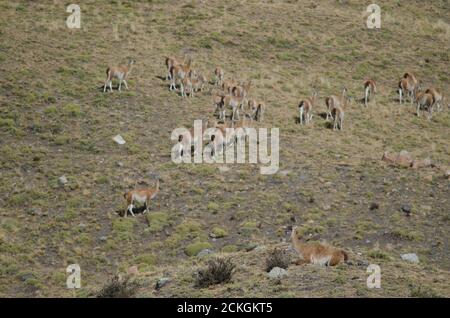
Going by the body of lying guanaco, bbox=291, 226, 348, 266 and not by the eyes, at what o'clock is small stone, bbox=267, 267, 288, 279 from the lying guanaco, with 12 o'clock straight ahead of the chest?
The small stone is roughly at 11 o'clock from the lying guanaco.

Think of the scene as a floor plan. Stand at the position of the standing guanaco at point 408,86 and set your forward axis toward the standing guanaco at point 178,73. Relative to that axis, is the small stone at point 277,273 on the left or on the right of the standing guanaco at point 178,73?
left

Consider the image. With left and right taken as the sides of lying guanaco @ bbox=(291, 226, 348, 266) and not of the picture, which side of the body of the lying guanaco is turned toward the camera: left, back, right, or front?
left

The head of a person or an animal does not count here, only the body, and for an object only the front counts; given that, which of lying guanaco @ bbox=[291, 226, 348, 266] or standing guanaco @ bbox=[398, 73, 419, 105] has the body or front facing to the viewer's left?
the lying guanaco

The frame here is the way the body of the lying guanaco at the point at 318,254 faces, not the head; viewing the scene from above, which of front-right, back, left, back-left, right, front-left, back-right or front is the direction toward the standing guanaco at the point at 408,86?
right

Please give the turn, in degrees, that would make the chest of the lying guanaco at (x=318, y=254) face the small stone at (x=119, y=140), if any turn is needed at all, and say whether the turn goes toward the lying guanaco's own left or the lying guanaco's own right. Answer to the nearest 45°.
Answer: approximately 45° to the lying guanaco's own right

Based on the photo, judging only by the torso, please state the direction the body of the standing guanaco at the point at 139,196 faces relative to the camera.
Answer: to the viewer's right

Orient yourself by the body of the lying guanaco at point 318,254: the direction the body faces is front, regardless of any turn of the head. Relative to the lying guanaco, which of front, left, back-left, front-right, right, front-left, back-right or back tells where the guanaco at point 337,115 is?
right
